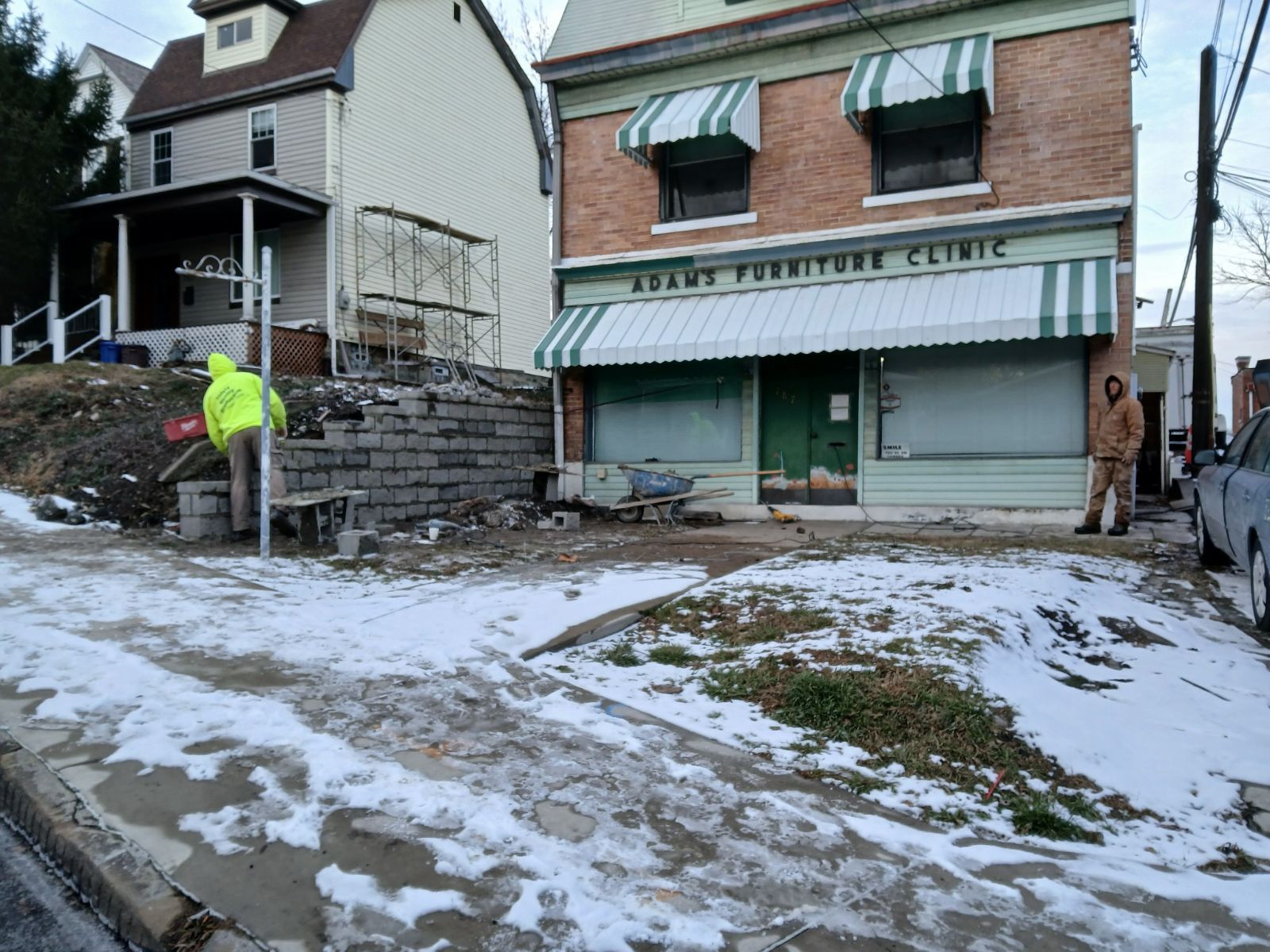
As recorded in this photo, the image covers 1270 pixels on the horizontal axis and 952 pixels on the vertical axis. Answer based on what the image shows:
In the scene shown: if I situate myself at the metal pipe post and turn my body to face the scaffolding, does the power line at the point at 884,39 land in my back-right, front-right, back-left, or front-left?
front-right

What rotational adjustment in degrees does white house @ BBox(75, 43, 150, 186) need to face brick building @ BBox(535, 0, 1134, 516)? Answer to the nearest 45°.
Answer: approximately 45° to its left

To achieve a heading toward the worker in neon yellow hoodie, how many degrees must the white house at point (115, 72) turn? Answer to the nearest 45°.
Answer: approximately 45° to its left

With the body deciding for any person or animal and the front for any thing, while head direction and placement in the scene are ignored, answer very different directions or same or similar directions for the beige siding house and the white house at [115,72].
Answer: same or similar directions

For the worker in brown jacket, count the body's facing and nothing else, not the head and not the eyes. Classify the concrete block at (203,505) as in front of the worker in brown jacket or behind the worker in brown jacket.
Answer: in front

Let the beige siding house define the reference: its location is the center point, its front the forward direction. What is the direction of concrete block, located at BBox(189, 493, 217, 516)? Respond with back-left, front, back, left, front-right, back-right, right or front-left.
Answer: front-left

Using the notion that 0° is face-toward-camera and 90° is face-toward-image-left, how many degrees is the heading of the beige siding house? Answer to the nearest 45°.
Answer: approximately 45°

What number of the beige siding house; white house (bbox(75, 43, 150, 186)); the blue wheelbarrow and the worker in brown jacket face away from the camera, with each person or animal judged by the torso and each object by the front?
0

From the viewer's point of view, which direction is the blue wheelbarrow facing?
to the viewer's left

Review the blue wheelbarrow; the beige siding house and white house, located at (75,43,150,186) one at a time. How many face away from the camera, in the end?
0

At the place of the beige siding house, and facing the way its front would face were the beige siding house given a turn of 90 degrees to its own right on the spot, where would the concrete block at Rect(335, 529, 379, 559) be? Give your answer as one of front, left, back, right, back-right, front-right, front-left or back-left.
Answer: back-left

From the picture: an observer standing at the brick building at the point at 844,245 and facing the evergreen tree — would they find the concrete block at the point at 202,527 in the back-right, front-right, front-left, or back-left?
front-left

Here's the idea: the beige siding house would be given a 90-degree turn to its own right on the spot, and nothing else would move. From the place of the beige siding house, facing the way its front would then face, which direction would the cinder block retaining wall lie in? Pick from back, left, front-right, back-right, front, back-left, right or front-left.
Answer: back-left

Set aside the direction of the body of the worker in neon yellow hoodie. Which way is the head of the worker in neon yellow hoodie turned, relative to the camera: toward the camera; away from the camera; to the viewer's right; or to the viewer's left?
away from the camera

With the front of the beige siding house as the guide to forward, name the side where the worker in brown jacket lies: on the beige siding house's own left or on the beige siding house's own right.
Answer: on the beige siding house's own left

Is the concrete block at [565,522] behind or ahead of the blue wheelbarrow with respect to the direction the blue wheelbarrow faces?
ahead

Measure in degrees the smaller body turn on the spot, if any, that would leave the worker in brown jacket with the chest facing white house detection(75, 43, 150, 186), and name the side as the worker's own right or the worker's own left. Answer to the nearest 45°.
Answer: approximately 45° to the worker's own right

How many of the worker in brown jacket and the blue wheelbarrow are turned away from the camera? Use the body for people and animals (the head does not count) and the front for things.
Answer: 0

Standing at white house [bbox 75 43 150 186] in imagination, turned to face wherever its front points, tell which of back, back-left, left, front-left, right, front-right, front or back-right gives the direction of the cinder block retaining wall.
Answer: front-left
